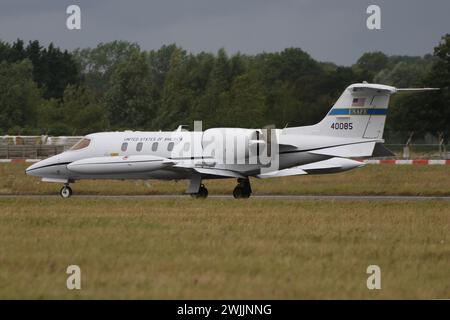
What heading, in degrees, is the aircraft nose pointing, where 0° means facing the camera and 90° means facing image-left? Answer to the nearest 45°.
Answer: approximately 90°
